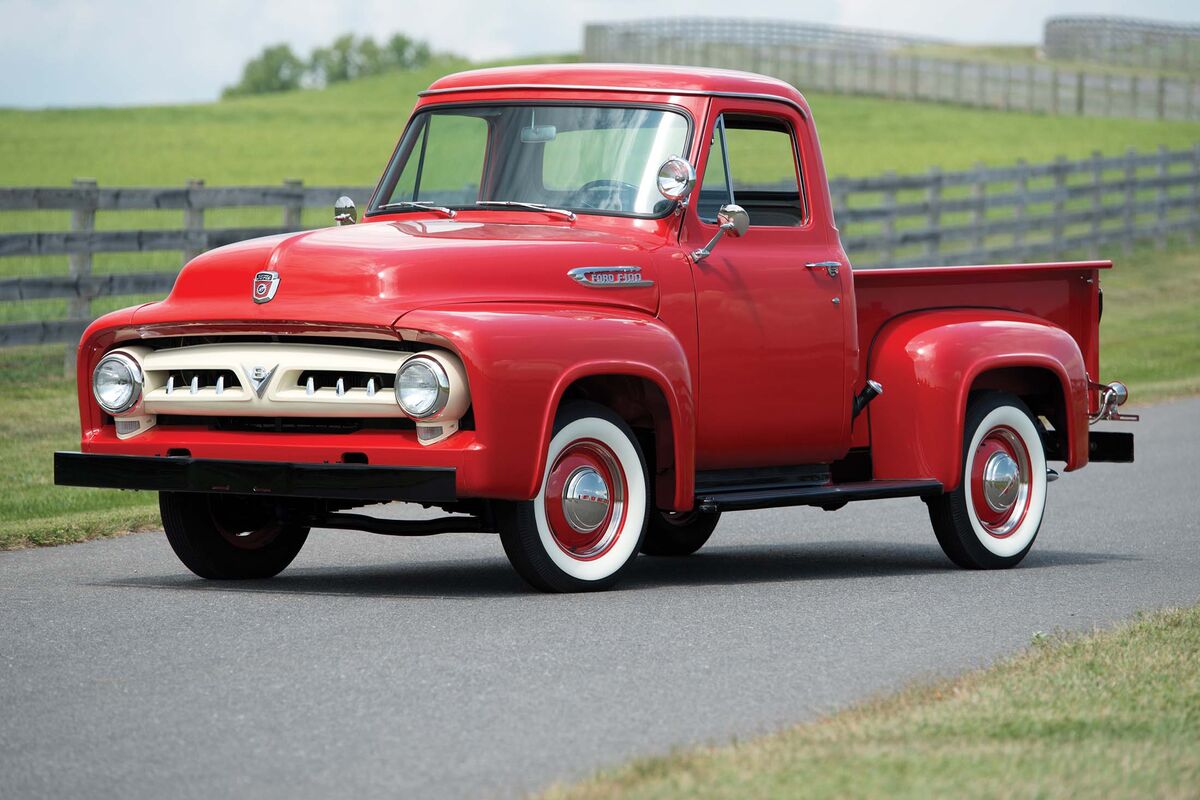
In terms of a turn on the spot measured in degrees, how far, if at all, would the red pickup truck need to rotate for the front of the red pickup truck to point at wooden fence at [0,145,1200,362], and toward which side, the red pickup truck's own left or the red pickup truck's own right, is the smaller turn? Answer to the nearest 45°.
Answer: approximately 135° to the red pickup truck's own right

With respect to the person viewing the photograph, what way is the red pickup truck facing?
facing the viewer and to the left of the viewer

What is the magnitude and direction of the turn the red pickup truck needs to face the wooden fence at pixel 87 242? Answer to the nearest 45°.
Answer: approximately 90° to its right
